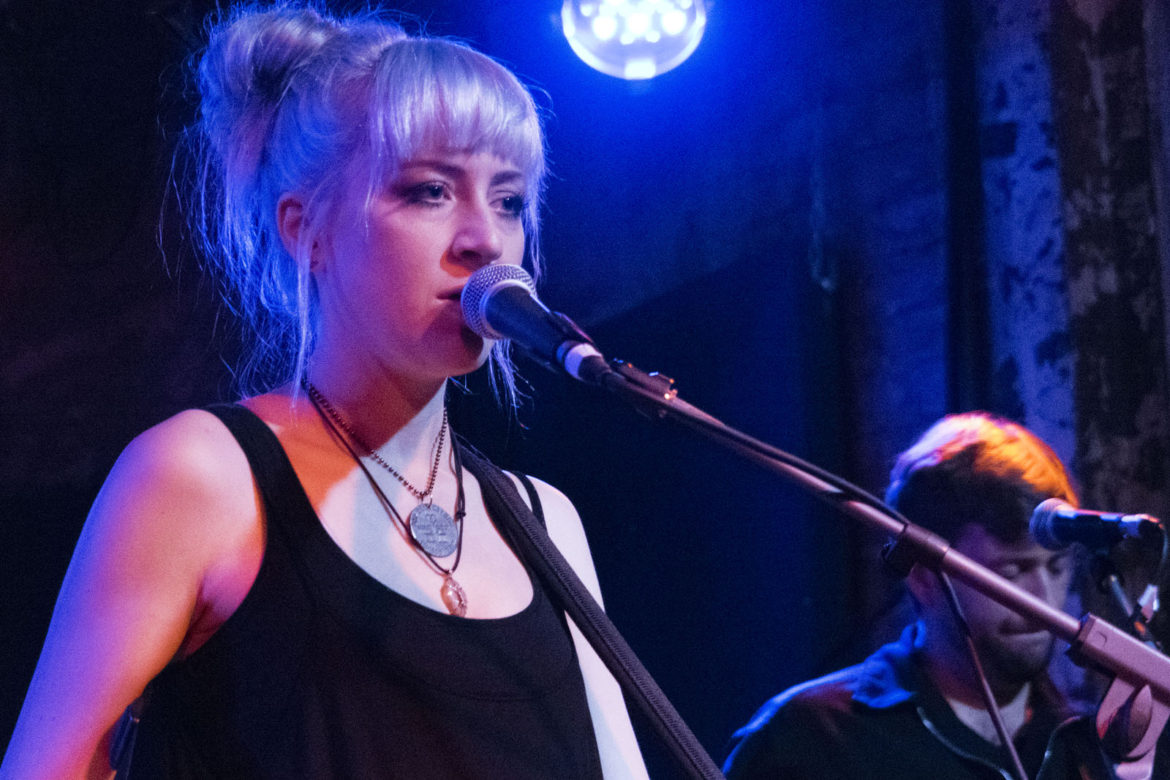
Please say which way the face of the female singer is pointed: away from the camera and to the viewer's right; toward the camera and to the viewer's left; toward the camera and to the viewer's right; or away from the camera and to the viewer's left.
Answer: toward the camera and to the viewer's right

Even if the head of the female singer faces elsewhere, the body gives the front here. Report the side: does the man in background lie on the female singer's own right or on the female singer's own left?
on the female singer's own left

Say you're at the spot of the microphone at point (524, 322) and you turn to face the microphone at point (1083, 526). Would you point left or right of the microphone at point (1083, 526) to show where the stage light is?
left

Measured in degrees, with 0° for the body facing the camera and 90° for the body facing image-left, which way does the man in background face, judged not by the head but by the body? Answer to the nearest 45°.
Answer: approximately 315°

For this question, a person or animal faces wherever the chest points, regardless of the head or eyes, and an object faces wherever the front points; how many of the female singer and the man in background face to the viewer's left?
0

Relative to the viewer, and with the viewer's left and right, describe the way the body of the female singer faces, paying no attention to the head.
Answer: facing the viewer and to the right of the viewer
